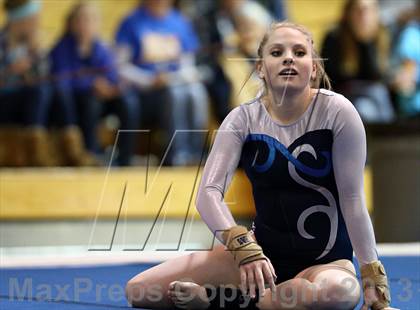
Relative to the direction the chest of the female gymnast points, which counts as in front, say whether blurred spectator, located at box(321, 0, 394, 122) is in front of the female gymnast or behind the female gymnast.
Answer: behind

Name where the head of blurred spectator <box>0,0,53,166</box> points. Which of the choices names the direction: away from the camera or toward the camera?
toward the camera

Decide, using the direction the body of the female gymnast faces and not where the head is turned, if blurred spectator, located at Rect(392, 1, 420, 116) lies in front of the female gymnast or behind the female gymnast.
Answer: behind

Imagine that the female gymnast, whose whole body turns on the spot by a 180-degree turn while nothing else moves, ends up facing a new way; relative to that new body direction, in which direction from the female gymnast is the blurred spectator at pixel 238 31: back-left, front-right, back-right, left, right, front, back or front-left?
front

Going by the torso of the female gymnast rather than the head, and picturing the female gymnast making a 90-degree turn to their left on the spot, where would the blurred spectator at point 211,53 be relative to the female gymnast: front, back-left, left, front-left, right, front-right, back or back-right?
left

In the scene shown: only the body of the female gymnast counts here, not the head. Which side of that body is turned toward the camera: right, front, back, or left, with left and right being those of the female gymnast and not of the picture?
front
